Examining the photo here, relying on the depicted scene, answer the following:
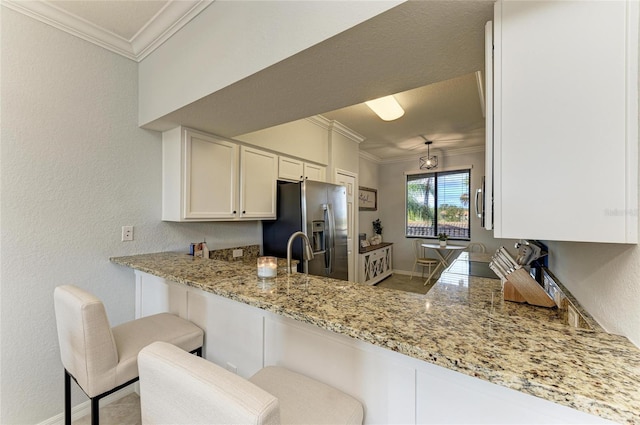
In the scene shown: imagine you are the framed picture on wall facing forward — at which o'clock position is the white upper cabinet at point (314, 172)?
The white upper cabinet is roughly at 2 o'clock from the framed picture on wall.

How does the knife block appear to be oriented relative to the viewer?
to the viewer's left

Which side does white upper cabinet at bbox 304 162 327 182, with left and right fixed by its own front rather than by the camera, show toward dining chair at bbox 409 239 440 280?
left

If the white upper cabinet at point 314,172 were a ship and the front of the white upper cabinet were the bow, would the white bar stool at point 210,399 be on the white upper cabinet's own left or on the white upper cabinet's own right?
on the white upper cabinet's own right

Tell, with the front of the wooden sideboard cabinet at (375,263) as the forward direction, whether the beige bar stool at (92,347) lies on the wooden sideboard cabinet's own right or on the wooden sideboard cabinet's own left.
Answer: on the wooden sideboard cabinet's own right

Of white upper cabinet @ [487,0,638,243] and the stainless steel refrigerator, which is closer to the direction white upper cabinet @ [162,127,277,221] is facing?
the white upper cabinet

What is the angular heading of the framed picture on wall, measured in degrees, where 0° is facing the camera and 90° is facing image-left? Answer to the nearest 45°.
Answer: approximately 315°

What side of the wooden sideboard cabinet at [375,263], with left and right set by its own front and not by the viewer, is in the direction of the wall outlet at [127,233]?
right

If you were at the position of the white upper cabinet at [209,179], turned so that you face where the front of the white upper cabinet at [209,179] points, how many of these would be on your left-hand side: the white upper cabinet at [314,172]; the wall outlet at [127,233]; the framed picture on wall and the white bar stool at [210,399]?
2

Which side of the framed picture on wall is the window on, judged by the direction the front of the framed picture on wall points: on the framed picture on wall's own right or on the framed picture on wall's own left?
on the framed picture on wall's own left
